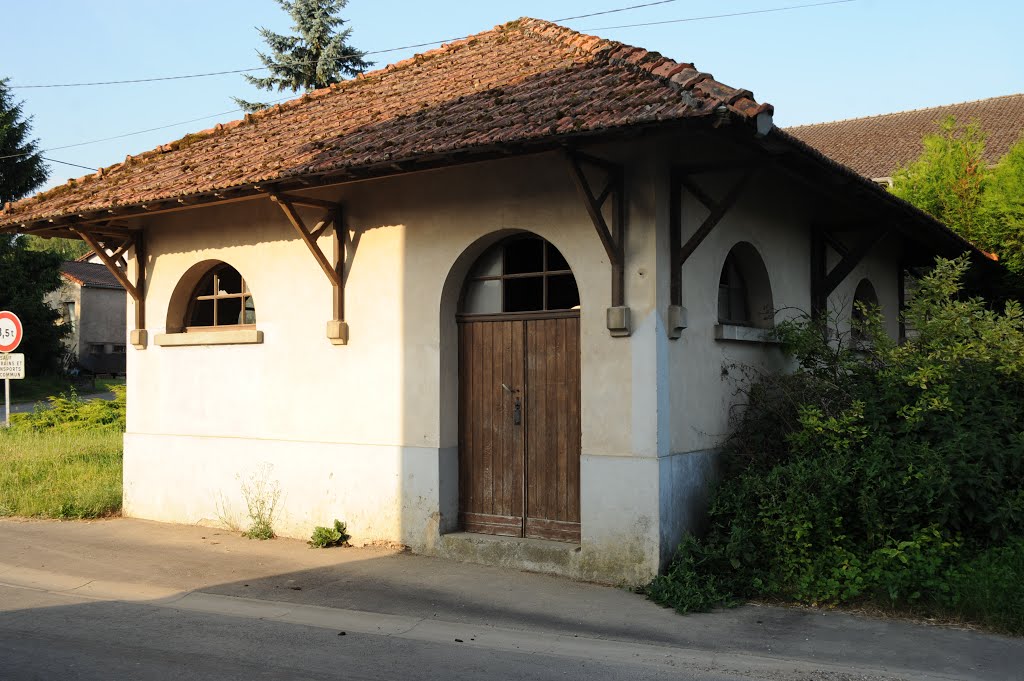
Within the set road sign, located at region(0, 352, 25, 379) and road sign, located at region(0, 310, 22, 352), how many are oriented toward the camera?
2

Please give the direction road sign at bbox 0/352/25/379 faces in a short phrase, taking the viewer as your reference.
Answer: facing the viewer

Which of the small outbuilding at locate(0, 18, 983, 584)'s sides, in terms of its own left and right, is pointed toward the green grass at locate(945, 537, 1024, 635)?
left

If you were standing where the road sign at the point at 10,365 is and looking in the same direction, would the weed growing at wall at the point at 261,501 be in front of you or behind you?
in front

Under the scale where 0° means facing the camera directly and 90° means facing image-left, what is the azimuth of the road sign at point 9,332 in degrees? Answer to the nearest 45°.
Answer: approximately 0°

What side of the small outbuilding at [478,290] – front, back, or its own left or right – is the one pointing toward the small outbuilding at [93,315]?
right

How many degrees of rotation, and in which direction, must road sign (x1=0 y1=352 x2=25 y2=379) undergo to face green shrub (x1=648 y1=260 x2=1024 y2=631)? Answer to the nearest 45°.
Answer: approximately 45° to its left

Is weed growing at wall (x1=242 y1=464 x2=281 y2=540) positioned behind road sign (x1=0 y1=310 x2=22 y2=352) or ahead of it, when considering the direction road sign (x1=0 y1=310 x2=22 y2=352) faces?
ahead

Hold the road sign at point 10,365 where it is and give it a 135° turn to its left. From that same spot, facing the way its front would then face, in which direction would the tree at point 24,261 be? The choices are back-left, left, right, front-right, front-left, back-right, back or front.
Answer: front-left

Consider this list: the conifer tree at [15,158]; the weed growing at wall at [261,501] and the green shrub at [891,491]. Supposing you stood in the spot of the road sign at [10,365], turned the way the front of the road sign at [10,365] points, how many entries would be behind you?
1

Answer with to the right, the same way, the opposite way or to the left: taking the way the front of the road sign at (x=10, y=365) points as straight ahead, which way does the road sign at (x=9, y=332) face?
the same way

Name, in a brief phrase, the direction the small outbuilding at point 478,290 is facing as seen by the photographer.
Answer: facing the viewer and to the left of the viewer

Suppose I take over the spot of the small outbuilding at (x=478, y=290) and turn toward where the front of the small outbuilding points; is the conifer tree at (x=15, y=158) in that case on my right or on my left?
on my right

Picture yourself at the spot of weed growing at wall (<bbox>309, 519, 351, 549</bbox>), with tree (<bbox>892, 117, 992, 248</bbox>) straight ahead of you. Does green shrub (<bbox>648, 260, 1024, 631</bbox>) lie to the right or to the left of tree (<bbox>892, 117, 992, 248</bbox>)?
right

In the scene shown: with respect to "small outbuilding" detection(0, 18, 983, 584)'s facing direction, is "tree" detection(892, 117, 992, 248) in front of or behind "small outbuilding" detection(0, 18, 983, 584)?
behind

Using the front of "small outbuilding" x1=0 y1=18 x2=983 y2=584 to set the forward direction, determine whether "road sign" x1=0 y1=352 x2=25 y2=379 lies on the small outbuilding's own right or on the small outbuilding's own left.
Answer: on the small outbuilding's own right

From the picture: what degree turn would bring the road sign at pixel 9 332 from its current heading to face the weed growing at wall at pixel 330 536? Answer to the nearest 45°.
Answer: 0° — it already faces it
